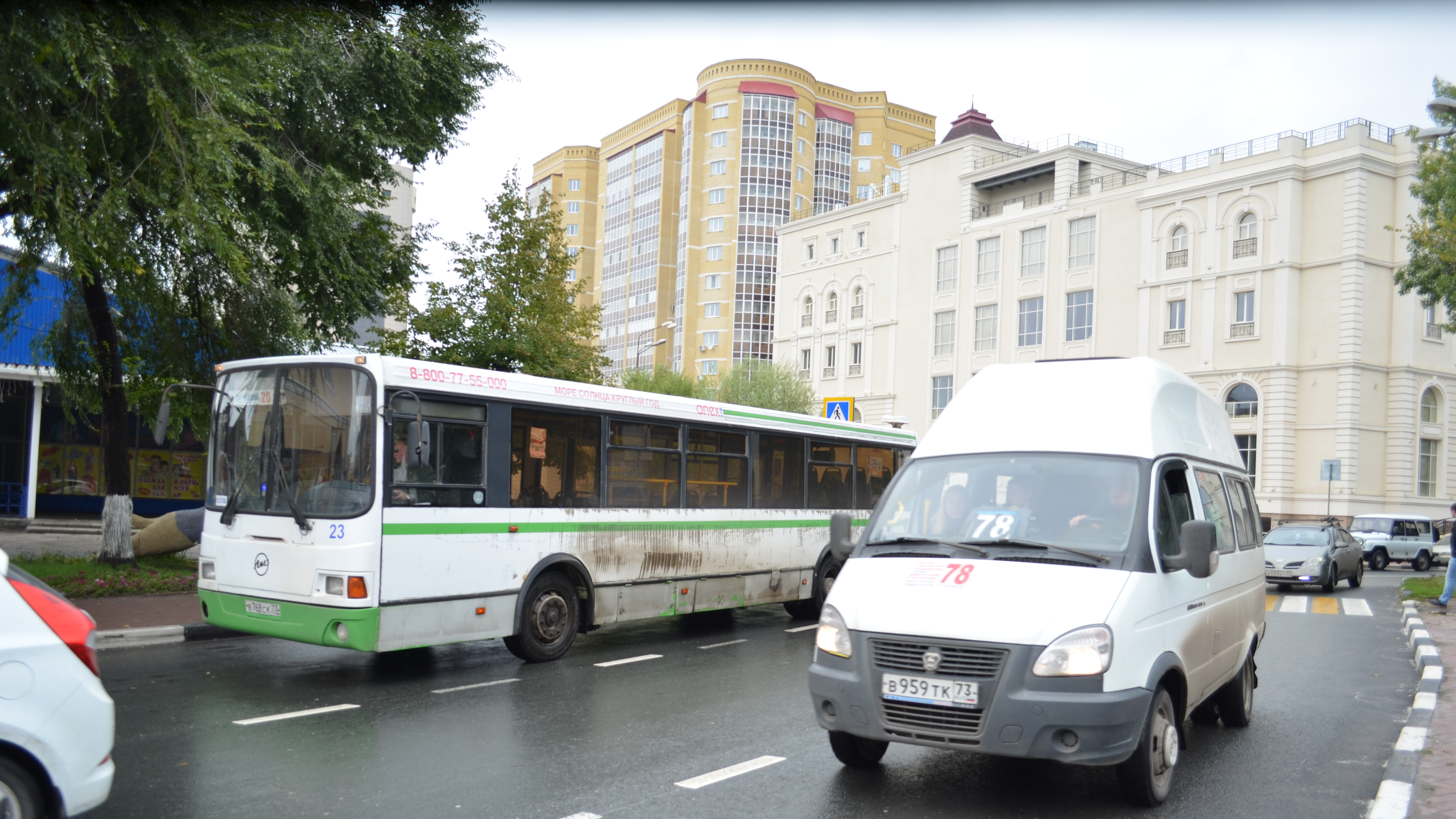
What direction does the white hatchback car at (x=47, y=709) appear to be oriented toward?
to the viewer's left

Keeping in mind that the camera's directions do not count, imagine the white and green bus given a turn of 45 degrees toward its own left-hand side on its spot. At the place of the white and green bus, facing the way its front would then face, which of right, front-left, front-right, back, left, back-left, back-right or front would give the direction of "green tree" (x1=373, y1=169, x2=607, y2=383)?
back

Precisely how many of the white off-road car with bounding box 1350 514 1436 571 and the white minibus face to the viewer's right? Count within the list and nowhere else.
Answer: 0

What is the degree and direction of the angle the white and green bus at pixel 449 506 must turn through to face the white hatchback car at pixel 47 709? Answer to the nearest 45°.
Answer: approximately 45° to its left

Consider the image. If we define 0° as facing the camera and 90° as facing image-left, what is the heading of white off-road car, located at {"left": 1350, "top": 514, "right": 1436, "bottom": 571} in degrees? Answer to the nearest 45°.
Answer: approximately 45°

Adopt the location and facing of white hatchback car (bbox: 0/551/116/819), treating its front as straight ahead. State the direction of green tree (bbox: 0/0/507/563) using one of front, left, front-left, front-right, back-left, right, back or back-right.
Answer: right

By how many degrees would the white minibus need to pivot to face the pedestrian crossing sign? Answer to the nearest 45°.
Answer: approximately 135° to its right
